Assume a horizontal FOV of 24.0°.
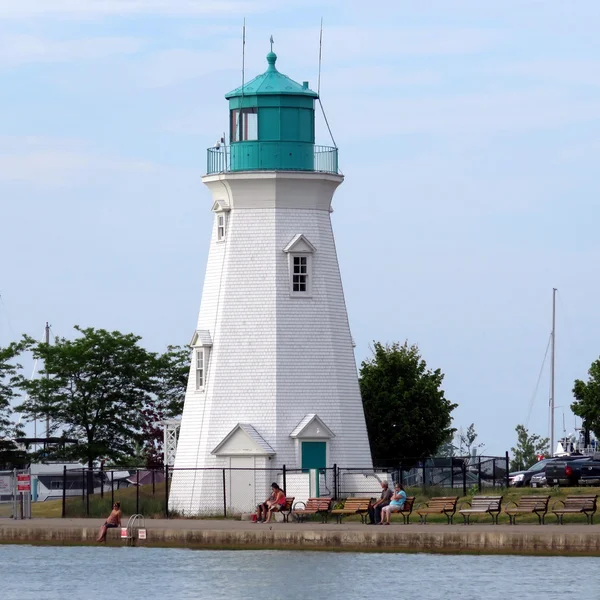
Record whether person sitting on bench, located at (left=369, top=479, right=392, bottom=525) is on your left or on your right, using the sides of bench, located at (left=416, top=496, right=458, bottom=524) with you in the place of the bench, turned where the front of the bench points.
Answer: on your right

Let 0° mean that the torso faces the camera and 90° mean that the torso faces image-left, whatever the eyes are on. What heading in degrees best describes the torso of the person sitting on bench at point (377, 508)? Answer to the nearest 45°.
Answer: approximately 45°

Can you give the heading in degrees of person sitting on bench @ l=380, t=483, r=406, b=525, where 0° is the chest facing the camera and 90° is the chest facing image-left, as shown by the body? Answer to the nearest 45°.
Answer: approximately 45°
